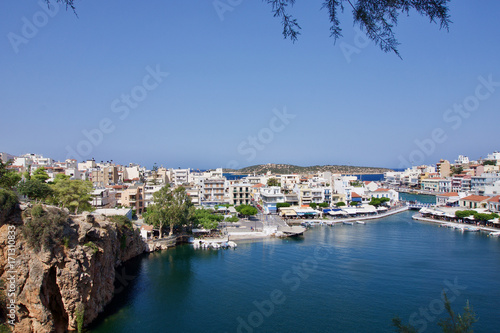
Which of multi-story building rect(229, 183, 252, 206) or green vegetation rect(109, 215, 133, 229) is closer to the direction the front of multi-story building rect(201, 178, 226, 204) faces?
the green vegetation

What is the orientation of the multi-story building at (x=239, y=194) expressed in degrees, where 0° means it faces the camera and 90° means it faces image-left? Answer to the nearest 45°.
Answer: approximately 0°

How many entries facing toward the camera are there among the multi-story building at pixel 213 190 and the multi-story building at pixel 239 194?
2

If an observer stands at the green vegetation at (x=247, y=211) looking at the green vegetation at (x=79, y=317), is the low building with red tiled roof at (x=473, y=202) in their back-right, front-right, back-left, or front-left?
back-left

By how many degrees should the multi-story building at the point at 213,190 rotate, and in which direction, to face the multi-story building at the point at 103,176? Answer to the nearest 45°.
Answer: approximately 90° to its right

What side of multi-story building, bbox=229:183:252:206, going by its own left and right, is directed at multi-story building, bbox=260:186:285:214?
left

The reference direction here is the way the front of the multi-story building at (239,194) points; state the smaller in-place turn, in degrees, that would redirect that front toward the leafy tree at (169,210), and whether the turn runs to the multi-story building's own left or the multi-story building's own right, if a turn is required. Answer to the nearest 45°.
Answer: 0° — it already faces it

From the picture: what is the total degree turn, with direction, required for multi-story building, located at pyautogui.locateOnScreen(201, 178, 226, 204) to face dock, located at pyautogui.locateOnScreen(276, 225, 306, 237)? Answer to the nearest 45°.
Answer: approximately 45° to its left

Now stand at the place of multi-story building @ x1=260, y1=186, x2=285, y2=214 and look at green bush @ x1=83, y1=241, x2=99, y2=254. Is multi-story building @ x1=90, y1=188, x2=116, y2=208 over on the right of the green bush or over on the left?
right

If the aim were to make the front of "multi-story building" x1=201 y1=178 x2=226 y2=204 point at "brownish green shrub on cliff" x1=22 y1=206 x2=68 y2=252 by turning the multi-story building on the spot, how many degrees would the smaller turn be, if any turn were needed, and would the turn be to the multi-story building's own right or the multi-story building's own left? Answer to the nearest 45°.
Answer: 0° — it already faces it
